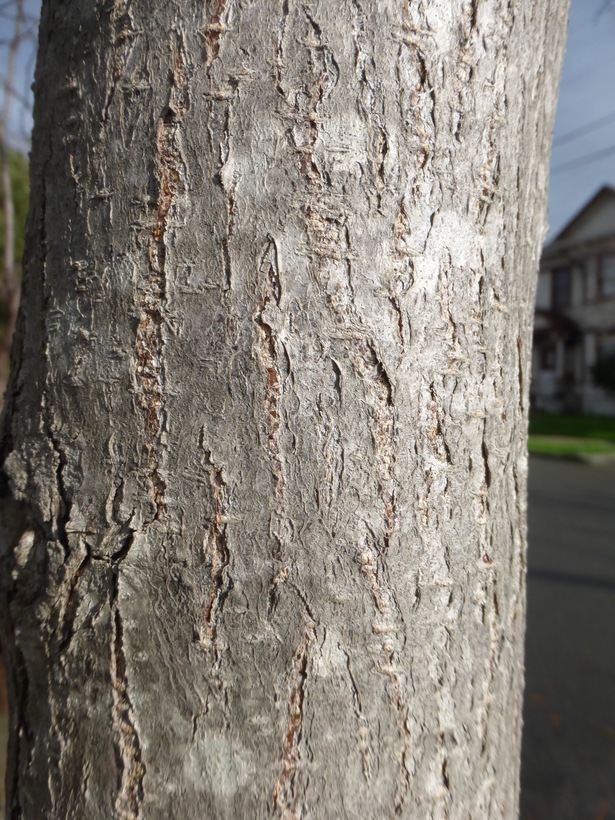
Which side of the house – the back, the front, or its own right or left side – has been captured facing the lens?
front

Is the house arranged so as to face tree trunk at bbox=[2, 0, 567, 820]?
yes
